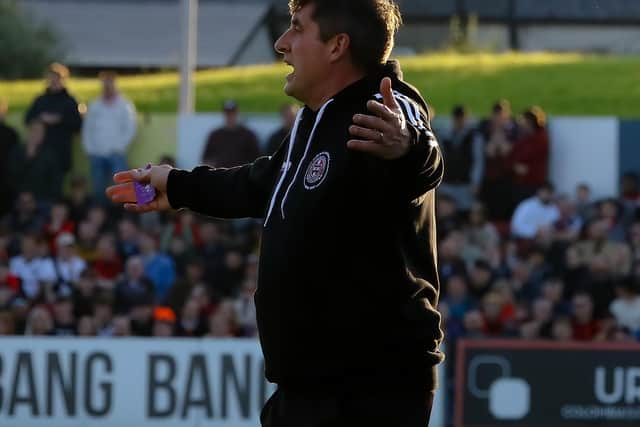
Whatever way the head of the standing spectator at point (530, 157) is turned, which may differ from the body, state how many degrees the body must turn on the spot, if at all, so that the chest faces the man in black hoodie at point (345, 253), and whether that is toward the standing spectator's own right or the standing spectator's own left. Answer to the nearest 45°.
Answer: approximately 45° to the standing spectator's own left

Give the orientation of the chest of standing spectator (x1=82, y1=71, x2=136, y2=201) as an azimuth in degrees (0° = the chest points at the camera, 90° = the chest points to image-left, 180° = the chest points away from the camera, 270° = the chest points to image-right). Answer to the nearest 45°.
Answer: approximately 0°

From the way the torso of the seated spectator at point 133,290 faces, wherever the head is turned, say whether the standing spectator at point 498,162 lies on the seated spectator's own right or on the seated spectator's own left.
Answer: on the seated spectator's own left

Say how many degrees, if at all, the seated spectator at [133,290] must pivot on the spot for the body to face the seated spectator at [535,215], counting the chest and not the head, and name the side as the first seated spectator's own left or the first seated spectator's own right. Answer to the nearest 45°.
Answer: approximately 90° to the first seated spectator's own left

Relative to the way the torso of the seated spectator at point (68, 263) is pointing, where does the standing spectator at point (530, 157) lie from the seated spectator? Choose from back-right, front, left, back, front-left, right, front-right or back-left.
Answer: left
